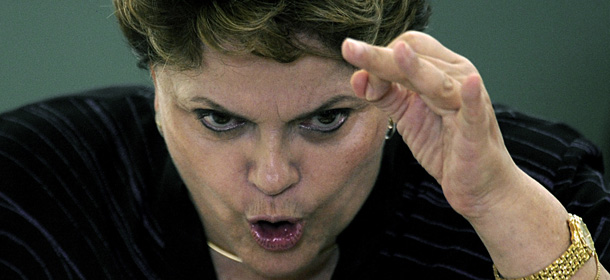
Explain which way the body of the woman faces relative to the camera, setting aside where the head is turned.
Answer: toward the camera

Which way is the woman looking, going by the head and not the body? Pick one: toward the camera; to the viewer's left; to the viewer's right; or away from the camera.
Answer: toward the camera
